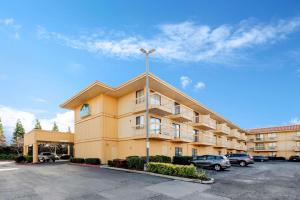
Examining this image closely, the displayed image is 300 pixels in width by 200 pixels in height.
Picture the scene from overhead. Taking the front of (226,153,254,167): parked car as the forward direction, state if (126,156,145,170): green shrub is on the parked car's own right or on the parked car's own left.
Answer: on the parked car's own left

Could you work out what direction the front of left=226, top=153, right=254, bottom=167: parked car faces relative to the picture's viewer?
facing away from the viewer and to the left of the viewer
